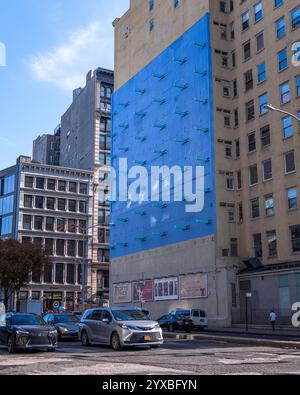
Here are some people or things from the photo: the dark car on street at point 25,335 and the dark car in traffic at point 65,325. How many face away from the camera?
0

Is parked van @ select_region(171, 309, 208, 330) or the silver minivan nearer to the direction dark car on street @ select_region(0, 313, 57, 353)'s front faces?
the silver minivan

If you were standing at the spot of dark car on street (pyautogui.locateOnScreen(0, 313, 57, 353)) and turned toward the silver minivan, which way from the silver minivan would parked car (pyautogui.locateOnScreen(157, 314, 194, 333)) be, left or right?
left

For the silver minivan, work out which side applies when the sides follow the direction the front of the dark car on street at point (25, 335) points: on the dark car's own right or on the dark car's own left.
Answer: on the dark car's own left
